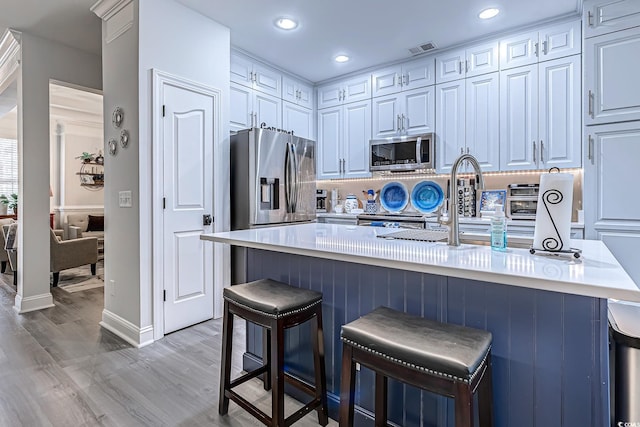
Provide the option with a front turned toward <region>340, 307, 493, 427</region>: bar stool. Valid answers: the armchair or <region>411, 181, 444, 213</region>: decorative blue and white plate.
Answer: the decorative blue and white plate

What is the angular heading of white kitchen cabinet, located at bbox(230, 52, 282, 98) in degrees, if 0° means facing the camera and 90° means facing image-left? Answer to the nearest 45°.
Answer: approximately 315°

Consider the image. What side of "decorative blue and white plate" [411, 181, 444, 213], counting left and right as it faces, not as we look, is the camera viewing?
front

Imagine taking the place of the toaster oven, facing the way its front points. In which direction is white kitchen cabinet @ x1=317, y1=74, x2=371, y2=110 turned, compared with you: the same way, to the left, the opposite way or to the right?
the same way

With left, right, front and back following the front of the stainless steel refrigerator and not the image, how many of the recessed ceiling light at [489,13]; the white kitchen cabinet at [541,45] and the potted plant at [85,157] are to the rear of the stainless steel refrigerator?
1

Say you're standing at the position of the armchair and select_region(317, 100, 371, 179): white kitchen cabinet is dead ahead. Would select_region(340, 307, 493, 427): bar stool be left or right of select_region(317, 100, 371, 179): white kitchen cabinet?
right

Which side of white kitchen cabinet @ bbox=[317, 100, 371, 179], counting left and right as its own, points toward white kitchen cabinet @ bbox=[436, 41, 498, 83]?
left

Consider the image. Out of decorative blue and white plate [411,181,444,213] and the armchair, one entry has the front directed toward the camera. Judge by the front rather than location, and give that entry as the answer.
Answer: the decorative blue and white plate

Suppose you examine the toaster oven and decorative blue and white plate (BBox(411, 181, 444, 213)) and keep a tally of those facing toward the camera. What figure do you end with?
2

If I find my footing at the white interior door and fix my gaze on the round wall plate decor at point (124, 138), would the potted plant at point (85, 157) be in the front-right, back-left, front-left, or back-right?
front-right

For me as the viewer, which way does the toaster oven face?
facing the viewer

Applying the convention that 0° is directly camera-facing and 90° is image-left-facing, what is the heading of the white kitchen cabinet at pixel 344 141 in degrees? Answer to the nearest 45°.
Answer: approximately 45°

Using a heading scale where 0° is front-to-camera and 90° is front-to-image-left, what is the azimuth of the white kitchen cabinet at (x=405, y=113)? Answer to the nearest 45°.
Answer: approximately 45°

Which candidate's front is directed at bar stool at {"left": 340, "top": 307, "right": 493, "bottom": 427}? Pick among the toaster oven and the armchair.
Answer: the toaster oven
